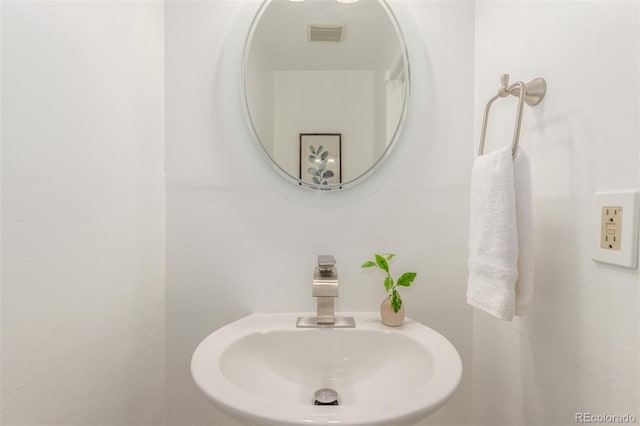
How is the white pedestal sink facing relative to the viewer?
toward the camera

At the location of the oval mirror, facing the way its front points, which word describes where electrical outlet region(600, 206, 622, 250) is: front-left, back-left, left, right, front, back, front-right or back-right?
front-left

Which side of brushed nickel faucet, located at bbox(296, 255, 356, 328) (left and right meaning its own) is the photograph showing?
front

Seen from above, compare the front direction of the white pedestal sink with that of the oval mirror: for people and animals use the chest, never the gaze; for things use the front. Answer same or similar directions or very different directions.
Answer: same or similar directions

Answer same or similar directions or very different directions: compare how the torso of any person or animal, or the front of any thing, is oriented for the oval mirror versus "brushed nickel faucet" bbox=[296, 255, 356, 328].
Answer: same or similar directions
